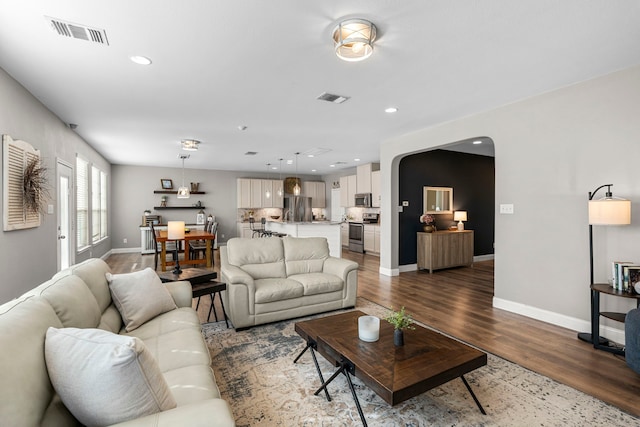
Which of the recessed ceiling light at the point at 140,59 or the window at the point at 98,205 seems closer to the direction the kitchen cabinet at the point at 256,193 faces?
the recessed ceiling light

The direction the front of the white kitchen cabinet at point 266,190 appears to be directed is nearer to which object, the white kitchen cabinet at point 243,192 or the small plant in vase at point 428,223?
the small plant in vase

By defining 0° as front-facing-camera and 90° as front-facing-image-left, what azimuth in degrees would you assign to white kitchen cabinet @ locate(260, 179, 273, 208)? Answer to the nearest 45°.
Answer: approximately 0°

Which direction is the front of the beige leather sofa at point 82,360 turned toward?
to the viewer's right

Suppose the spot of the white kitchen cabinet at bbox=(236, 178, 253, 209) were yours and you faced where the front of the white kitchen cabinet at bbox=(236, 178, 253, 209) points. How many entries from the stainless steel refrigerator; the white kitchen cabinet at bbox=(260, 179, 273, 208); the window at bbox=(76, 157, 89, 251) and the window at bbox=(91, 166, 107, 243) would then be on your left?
2

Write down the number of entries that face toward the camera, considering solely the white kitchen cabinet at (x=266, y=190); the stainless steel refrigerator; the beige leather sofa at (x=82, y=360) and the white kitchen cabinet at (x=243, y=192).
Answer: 3

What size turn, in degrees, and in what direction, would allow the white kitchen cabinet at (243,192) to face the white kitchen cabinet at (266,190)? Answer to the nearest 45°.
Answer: approximately 90° to its left

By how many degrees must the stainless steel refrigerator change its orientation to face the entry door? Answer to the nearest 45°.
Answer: approximately 45° to its right

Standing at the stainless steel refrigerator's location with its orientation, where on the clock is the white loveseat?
The white loveseat is roughly at 12 o'clock from the stainless steel refrigerator.

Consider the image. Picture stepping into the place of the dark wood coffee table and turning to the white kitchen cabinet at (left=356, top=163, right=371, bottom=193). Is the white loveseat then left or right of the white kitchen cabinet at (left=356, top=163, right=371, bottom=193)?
left

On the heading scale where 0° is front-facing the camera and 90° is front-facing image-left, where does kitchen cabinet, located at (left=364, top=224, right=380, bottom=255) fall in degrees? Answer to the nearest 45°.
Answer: approximately 45°
